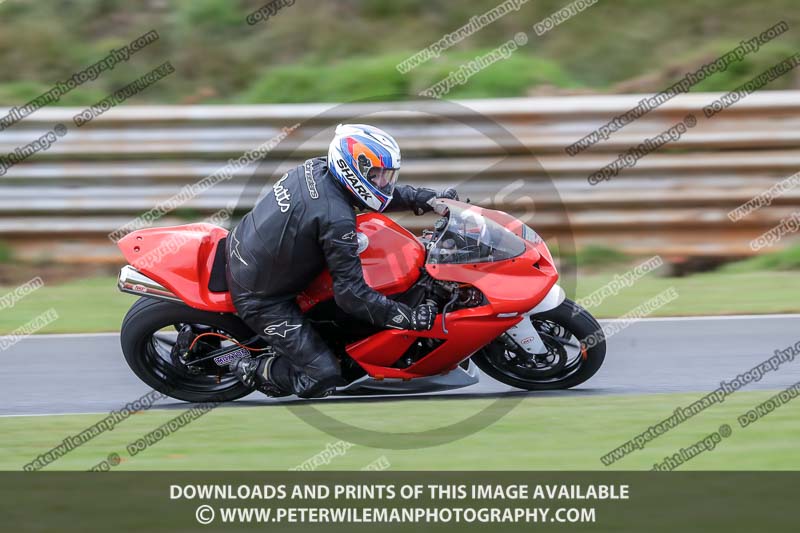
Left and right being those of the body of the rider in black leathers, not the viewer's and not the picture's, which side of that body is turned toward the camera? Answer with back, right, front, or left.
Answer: right

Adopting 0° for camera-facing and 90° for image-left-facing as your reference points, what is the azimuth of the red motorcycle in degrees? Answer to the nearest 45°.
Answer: approximately 270°
